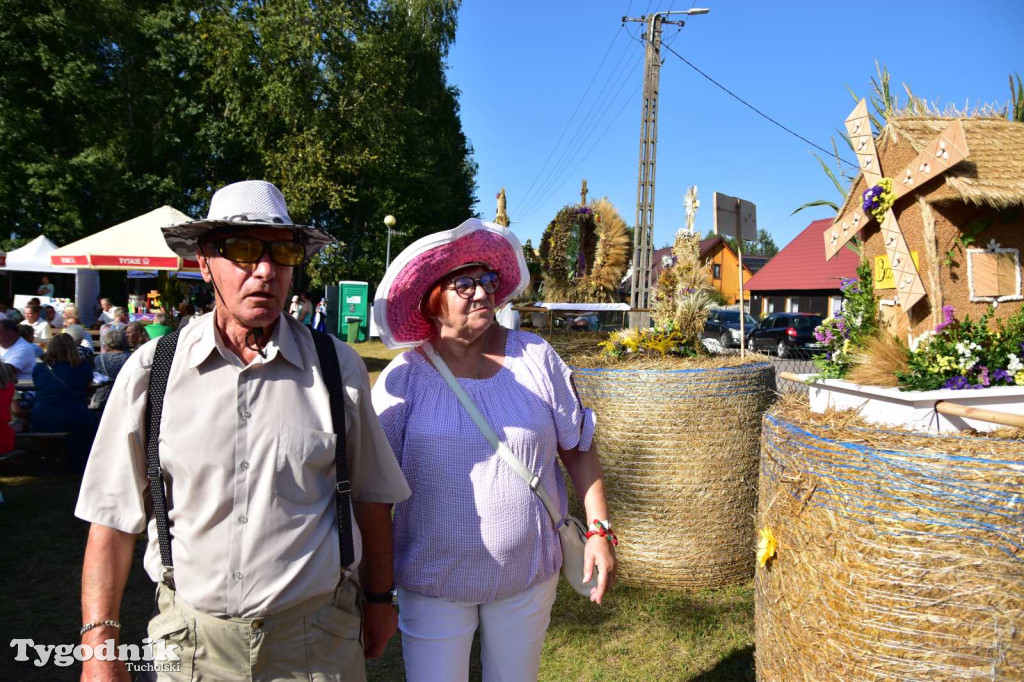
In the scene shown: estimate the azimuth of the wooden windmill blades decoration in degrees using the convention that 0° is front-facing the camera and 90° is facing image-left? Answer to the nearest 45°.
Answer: approximately 45°

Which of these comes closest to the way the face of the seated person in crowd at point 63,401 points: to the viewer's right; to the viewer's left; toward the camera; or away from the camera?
away from the camera

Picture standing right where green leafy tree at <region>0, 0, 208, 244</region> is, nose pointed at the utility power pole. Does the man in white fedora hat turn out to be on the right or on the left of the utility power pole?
right

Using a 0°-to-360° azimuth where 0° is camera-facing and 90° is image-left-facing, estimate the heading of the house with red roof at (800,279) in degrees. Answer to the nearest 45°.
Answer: approximately 0°

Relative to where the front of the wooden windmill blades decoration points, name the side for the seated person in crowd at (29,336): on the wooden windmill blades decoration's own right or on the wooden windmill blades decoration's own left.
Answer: on the wooden windmill blades decoration's own right

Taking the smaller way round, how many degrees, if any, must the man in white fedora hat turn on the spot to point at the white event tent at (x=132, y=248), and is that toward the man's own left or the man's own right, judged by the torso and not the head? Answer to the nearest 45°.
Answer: approximately 180°

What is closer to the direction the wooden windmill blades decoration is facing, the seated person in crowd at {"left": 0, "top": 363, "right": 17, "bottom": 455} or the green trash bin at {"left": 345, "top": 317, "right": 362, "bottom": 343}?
the seated person in crowd

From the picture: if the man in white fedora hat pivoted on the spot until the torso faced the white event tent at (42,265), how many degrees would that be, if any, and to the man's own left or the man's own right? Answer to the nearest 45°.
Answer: approximately 180°

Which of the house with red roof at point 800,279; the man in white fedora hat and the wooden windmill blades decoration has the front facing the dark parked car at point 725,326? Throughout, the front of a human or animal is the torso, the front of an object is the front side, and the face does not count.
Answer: the house with red roof

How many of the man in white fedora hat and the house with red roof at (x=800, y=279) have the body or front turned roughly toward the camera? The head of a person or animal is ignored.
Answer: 2

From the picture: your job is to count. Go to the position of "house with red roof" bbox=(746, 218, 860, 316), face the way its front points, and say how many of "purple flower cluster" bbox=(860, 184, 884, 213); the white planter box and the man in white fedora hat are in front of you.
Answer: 3
